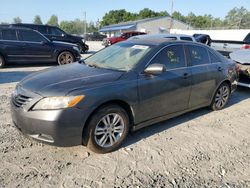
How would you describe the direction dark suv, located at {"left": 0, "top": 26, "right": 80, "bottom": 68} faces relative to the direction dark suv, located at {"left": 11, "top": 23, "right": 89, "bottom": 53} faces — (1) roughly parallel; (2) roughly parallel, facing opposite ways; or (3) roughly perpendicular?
roughly parallel

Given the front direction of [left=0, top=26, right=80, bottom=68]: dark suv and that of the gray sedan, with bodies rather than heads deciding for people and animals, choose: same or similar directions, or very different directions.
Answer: very different directions

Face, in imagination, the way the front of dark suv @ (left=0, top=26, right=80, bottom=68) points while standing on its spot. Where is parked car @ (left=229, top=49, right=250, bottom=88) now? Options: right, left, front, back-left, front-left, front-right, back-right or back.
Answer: front-right

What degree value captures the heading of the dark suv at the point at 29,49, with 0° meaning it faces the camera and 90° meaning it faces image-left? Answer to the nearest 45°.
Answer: approximately 270°

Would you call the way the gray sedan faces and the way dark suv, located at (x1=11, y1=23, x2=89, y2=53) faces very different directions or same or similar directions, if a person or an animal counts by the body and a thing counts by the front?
very different directions

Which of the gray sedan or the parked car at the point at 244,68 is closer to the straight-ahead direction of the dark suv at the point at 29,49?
the parked car

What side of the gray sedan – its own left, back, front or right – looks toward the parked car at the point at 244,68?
back

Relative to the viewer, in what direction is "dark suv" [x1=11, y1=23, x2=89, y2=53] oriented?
to the viewer's right

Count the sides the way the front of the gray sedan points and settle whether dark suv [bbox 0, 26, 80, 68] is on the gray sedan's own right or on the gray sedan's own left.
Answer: on the gray sedan's own right

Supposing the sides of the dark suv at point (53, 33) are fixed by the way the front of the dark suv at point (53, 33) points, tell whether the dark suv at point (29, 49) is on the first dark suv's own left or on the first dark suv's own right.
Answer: on the first dark suv's own right

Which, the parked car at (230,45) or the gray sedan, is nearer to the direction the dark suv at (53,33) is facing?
the parked car

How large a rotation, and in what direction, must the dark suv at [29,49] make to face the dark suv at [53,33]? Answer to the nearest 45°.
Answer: approximately 90° to its left

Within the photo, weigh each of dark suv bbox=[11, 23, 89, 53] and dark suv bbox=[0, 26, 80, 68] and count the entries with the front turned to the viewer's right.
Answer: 2

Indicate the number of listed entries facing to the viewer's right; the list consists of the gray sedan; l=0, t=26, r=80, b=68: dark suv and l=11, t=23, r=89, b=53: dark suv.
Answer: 2
